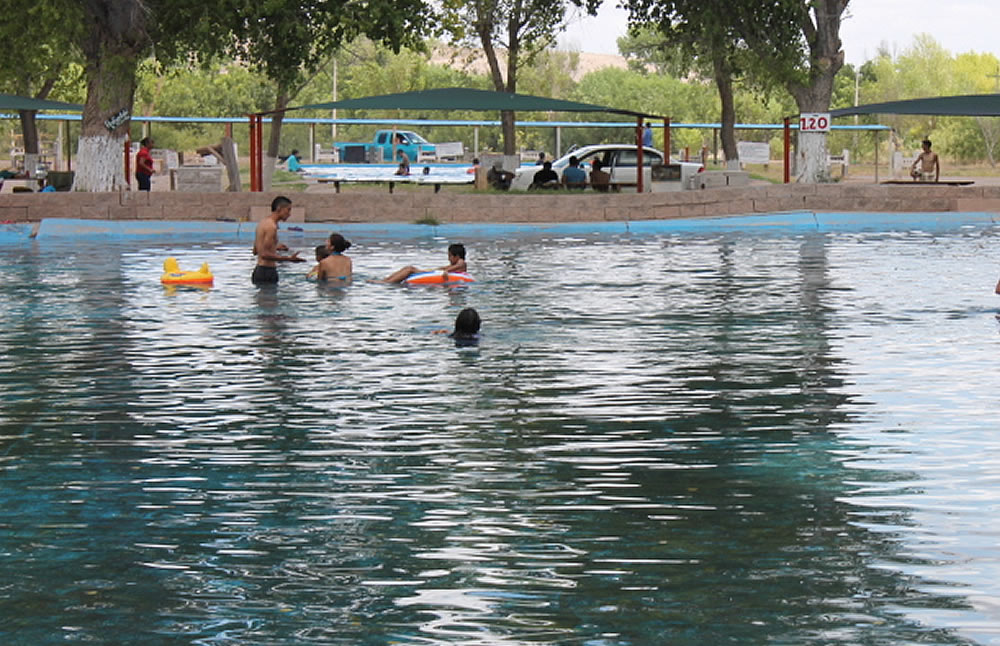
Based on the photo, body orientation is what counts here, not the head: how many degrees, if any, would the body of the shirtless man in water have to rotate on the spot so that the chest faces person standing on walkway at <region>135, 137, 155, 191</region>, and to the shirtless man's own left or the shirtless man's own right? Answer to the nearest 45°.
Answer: approximately 90° to the shirtless man's own left

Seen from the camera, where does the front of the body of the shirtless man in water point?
to the viewer's right

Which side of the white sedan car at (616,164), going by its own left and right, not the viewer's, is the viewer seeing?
left

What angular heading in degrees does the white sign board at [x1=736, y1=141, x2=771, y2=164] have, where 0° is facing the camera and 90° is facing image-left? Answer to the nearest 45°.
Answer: approximately 0°

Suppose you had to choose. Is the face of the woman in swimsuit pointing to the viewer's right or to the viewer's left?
to the viewer's left

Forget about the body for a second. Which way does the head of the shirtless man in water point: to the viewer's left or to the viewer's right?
to the viewer's right

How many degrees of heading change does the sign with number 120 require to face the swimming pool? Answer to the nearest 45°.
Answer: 0° — it already faces it
